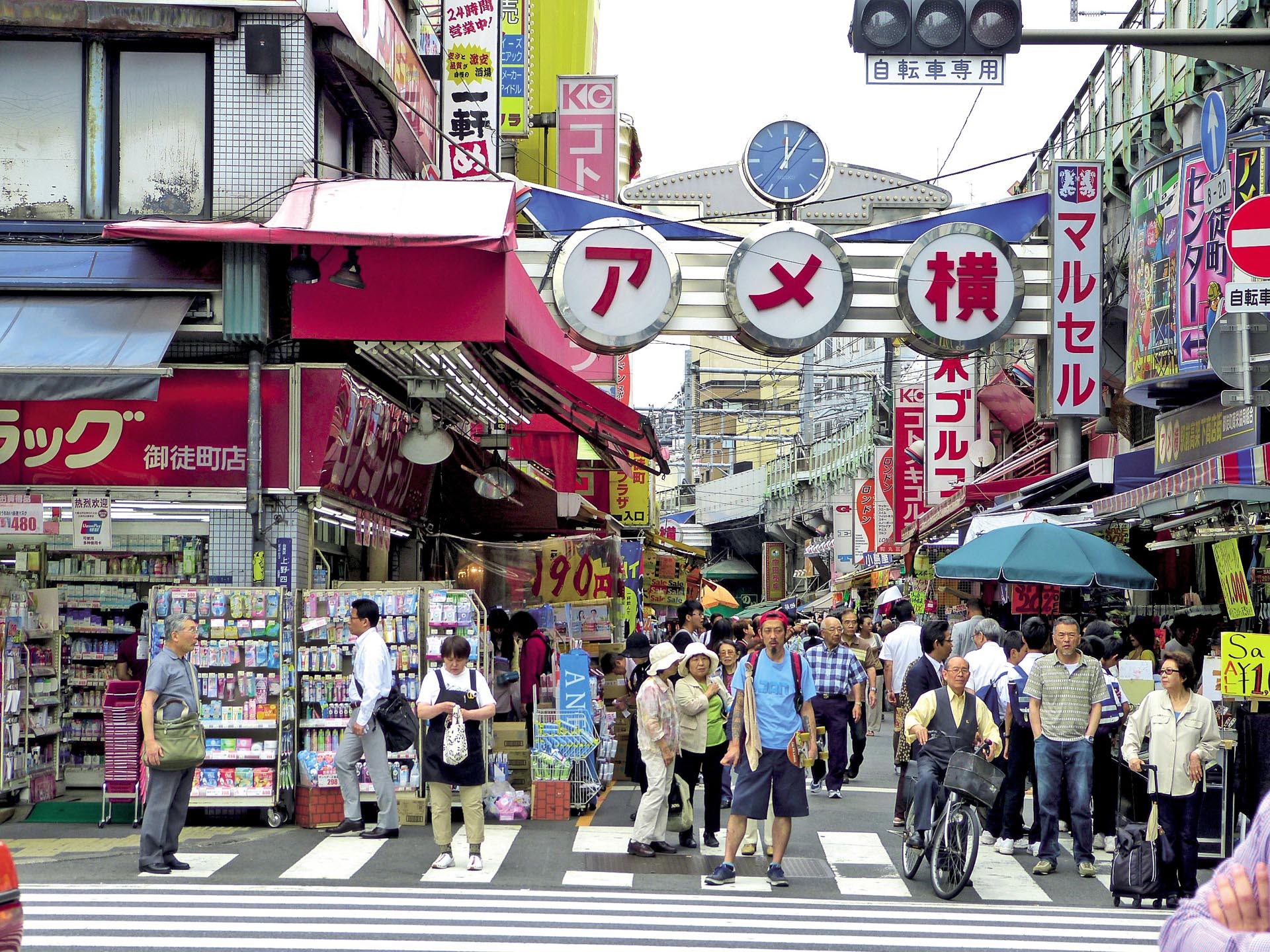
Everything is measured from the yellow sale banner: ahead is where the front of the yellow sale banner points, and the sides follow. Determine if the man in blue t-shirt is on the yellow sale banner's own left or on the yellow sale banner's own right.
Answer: on the yellow sale banner's own right

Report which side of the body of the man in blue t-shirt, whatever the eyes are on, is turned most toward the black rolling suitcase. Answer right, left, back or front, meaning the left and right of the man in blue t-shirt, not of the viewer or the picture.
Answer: left

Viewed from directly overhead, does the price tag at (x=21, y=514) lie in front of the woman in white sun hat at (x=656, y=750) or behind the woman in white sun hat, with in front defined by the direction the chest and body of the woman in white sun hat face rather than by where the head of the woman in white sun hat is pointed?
behind

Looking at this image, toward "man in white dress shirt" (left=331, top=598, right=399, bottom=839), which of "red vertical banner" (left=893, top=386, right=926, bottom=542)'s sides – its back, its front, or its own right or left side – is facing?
front

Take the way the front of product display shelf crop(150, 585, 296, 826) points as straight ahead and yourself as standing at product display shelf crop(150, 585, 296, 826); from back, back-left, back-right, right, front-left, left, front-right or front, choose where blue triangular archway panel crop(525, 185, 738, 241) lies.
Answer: back-left

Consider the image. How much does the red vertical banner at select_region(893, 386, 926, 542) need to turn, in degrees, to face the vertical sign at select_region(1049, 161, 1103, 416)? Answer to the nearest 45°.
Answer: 0° — it already faces it
